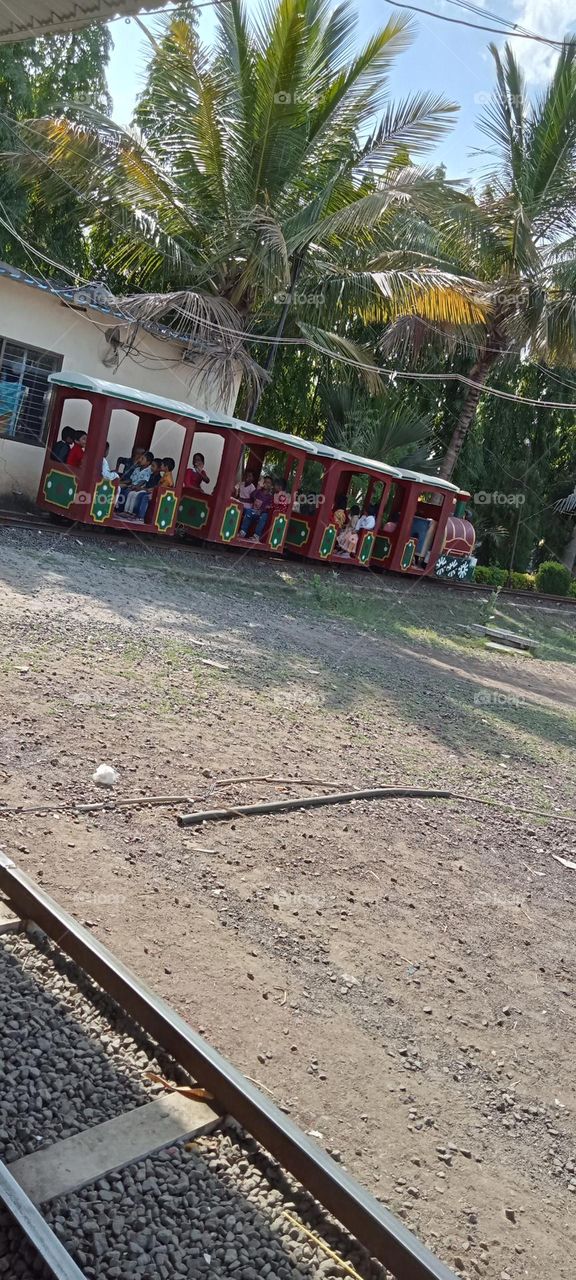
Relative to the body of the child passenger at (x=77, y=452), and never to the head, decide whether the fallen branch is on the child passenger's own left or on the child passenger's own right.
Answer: on the child passenger's own right

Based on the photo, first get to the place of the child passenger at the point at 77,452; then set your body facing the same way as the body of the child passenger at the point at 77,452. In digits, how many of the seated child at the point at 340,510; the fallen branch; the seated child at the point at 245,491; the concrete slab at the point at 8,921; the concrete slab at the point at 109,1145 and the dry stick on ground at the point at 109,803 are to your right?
4

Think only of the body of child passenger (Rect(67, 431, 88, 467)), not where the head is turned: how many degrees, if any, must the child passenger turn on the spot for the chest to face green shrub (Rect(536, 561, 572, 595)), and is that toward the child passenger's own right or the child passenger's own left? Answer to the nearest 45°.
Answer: approximately 45° to the child passenger's own left

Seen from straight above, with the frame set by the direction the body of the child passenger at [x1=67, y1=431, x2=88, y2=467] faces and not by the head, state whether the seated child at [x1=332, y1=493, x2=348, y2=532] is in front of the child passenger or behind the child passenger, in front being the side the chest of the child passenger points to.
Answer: in front

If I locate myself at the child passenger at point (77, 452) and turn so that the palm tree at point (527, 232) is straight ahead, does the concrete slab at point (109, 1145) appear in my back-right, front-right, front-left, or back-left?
back-right

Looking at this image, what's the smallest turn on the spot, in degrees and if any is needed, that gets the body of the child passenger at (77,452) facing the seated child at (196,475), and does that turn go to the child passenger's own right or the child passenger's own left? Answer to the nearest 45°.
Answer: approximately 45° to the child passenger's own left

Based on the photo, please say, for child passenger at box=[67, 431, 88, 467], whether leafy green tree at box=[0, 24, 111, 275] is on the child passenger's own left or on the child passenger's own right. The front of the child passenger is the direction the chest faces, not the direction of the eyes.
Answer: on the child passenger's own left

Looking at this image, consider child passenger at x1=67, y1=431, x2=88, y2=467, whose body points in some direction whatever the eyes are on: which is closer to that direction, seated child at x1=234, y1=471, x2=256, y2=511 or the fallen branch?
the seated child

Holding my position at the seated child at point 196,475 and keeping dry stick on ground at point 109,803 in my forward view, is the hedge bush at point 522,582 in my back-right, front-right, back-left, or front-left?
back-left

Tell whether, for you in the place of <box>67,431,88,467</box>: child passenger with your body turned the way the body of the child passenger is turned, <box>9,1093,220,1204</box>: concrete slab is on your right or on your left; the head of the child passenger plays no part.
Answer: on your right

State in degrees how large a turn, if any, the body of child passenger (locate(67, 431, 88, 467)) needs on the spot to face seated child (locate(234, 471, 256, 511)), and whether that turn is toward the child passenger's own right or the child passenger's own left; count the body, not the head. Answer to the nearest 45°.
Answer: approximately 45° to the child passenger's own left

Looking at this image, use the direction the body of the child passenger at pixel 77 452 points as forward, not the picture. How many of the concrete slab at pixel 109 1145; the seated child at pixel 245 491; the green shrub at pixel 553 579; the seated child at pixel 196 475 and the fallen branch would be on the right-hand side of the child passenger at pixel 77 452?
2
